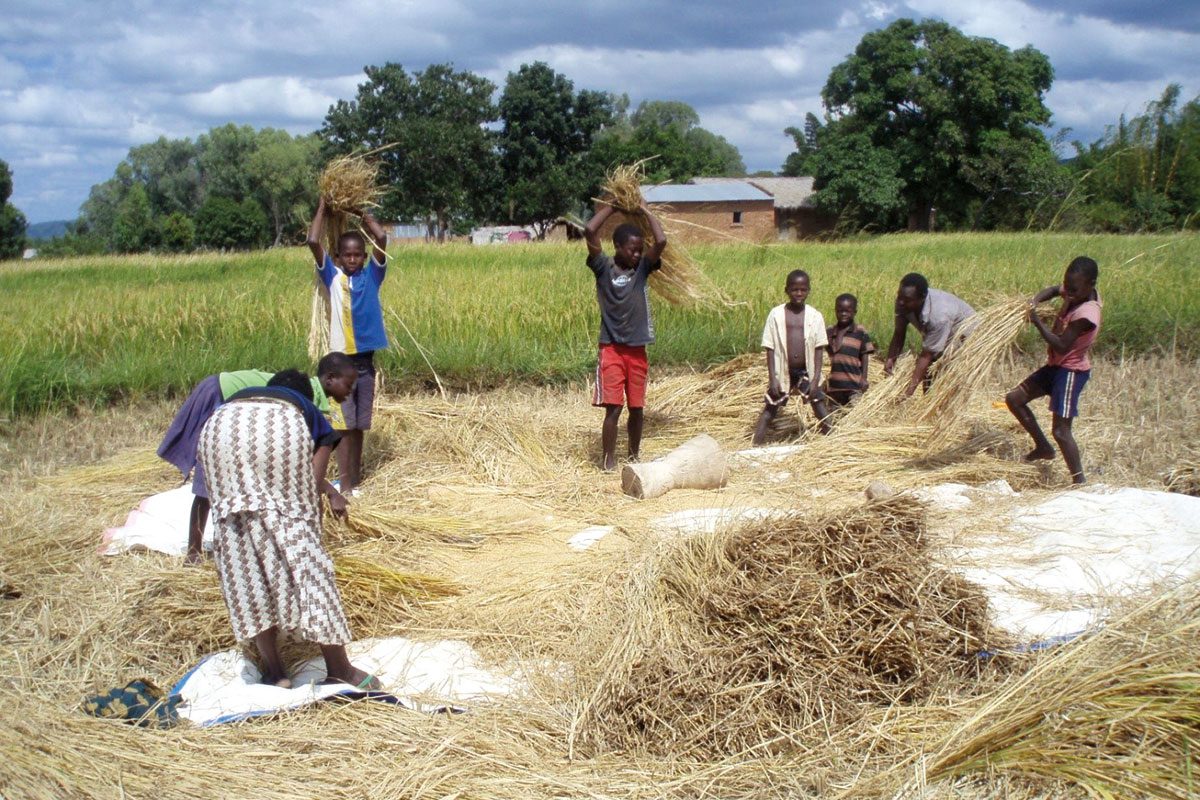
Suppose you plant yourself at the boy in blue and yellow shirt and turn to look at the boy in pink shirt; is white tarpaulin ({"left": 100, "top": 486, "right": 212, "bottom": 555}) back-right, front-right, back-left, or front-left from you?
back-right

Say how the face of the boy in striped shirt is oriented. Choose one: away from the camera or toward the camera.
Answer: toward the camera

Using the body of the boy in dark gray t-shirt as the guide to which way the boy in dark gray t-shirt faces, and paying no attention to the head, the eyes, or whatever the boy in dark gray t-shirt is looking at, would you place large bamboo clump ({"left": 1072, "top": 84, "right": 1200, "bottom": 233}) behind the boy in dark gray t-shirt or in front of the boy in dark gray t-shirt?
behind

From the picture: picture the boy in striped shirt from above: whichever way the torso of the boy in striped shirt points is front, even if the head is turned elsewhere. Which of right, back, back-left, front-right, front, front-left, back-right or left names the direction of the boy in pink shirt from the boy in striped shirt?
front-left

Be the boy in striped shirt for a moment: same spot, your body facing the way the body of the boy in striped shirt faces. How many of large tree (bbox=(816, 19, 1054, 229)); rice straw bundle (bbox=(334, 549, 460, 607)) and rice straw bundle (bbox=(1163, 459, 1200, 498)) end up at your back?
1

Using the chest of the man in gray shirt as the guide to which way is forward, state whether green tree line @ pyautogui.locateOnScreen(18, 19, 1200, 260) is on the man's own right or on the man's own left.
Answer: on the man's own right

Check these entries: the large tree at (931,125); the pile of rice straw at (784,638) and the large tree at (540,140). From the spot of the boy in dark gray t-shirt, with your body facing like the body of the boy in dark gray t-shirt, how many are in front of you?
1

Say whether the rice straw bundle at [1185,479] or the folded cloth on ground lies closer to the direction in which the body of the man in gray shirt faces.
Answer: the folded cloth on ground

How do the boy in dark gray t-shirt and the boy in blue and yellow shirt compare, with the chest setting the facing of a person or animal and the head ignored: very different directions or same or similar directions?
same or similar directions

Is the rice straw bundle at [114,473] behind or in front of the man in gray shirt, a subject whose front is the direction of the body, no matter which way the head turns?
in front

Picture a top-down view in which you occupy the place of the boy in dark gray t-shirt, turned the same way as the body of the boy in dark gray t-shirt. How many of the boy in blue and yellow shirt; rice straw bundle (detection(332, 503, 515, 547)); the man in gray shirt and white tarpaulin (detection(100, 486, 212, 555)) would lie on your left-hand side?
1

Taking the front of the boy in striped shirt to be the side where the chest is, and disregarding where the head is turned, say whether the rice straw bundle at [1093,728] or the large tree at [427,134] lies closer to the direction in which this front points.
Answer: the rice straw bundle

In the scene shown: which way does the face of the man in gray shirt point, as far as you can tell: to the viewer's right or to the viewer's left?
to the viewer's left

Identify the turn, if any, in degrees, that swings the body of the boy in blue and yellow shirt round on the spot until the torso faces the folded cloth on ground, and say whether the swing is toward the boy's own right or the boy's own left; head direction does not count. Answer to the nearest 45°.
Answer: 0° — they already face it

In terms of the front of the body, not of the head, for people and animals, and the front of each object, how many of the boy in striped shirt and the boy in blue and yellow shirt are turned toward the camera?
2

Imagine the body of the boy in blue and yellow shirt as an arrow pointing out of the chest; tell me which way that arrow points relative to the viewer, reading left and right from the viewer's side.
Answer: facing the viewer

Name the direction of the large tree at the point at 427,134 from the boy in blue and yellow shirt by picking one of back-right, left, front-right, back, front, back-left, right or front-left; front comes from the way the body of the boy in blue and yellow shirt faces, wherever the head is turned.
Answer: back

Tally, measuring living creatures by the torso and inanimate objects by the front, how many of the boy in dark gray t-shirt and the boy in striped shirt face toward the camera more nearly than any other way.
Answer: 2

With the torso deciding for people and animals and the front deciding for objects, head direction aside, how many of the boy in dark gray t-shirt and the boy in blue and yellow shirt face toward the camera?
2
